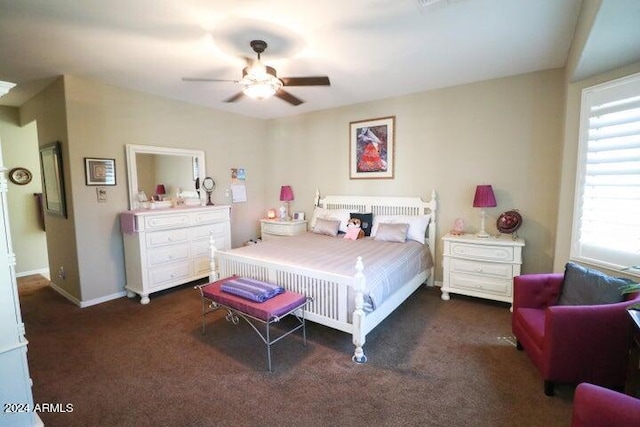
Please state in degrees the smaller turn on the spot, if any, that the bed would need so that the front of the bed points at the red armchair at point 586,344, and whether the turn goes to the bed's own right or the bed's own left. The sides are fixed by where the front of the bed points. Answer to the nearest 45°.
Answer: approximately 90° to the bed's own left

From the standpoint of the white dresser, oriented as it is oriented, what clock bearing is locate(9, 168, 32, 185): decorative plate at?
The decorative plate is roughly at 6 o'clock from the white dresser.

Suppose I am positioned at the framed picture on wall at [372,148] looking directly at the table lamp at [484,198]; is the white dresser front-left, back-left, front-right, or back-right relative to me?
back-right

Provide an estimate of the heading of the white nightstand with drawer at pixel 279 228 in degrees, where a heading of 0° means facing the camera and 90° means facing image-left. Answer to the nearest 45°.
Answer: approximately 45°

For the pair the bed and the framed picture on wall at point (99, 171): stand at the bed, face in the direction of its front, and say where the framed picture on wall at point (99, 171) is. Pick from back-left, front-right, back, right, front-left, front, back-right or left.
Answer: front-right

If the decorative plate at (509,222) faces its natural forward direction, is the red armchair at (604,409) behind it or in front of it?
in front

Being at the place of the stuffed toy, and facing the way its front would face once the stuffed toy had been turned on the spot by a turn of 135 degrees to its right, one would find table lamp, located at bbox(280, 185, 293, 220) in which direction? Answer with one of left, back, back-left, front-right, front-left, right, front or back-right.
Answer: front-left

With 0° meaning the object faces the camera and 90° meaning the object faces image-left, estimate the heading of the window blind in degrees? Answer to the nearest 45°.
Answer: approximately 45°
